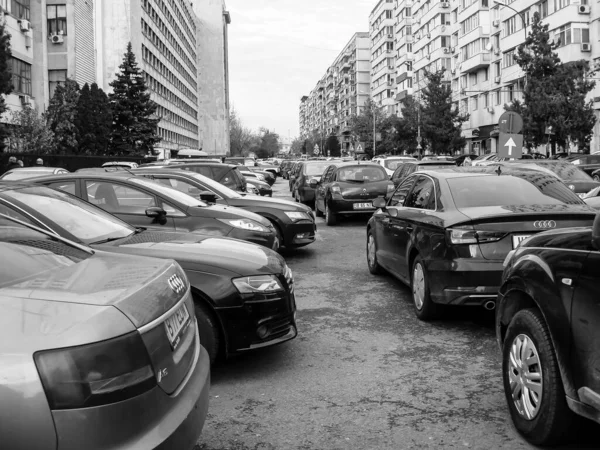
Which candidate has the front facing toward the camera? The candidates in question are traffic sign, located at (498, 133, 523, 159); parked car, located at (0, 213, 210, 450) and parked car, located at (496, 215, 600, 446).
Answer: the traffic sign

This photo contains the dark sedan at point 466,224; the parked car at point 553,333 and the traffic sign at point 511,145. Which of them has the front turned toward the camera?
the traffic sign

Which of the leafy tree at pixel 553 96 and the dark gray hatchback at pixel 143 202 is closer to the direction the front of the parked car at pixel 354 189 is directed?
the leafy tree

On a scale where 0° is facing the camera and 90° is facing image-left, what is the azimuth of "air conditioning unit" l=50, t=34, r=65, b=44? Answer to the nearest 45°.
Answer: approximately 0°

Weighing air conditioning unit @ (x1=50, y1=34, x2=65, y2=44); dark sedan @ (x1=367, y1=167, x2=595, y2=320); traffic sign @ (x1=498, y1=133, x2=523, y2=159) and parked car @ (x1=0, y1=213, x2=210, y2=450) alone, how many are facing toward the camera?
2

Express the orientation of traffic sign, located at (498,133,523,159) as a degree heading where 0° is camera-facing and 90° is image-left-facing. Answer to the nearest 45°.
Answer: approximately 0°

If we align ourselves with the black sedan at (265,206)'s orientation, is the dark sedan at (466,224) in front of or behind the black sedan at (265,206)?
in front

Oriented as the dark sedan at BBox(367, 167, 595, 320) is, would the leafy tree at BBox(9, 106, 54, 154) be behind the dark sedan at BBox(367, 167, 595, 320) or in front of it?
in front

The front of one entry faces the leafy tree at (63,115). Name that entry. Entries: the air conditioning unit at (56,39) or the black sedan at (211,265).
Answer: the air conditioning unit

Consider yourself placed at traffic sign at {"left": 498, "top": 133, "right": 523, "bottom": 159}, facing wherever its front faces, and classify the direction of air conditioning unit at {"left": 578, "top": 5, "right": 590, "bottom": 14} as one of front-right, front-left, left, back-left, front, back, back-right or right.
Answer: back

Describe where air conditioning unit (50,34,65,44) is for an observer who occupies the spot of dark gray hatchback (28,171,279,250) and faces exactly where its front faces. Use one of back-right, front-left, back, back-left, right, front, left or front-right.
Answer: back-left

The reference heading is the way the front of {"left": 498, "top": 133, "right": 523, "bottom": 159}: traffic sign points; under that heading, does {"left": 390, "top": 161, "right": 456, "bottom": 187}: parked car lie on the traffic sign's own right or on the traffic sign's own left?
on the traffic sign's own right

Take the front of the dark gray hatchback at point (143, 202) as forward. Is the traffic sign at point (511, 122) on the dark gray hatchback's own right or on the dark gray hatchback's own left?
on the dark gray hatchback's own left

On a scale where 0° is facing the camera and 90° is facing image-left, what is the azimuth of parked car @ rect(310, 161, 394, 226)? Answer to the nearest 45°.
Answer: approximately 135°
